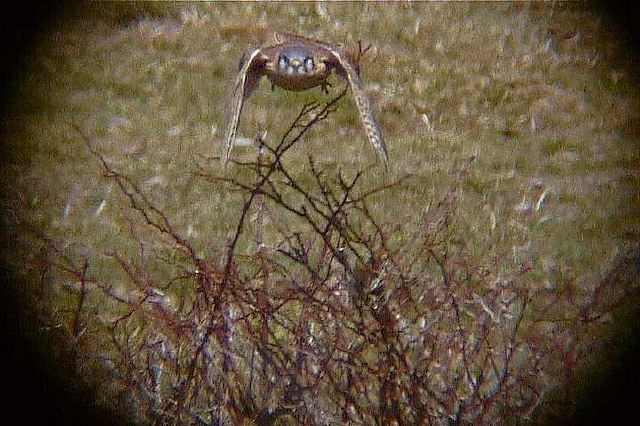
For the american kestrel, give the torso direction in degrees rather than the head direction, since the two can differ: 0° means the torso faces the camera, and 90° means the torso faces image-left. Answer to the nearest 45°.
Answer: approximately 0°
